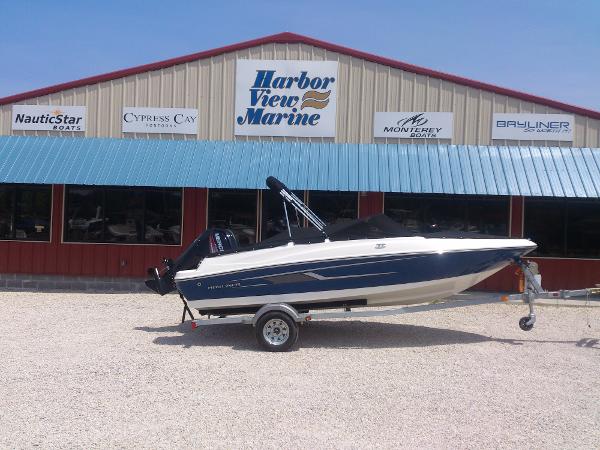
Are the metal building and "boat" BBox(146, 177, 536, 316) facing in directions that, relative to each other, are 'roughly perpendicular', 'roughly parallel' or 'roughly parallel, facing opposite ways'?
roughly perpendicular

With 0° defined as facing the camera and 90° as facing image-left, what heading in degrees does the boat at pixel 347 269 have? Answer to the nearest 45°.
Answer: approximately 270°

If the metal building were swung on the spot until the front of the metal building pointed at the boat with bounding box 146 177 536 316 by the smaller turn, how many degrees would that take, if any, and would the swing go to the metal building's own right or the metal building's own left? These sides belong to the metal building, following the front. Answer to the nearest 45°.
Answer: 0° — it already faces it

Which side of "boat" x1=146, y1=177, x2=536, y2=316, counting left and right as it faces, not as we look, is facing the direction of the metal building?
left

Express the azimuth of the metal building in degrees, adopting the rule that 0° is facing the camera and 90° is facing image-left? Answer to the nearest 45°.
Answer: approximately 0°

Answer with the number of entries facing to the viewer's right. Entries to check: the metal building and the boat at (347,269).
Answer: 1
